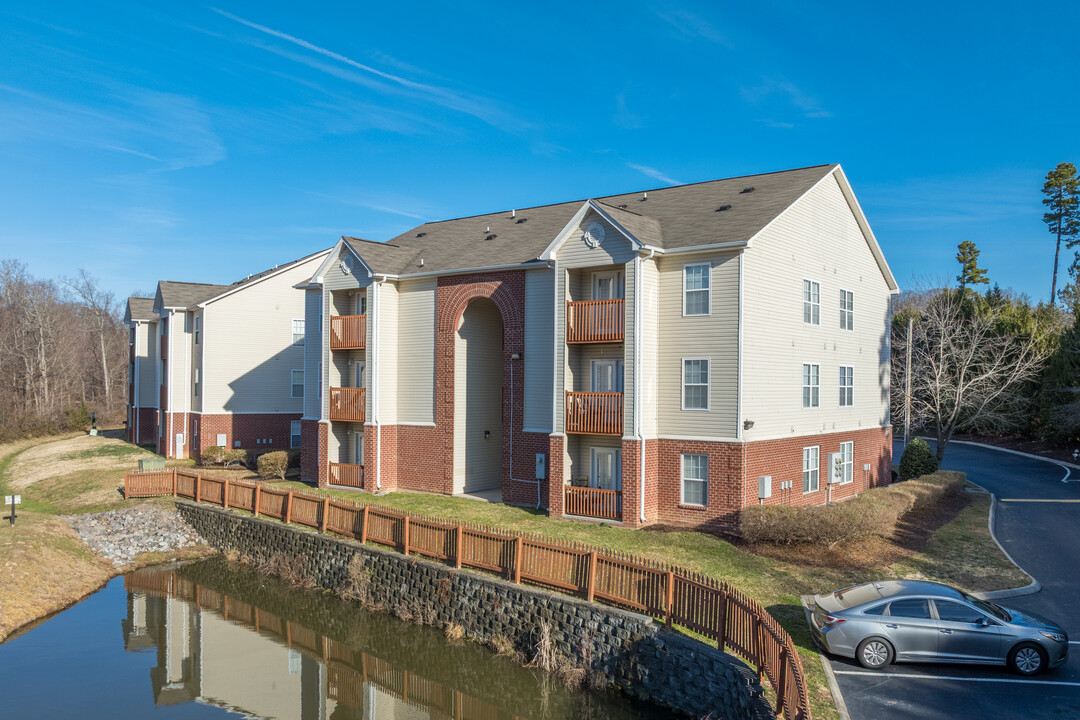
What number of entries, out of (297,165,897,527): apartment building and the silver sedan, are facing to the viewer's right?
1

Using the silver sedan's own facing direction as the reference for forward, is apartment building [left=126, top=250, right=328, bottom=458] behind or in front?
behind

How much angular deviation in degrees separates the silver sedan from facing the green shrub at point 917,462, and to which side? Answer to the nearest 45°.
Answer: approximately 90° to its left

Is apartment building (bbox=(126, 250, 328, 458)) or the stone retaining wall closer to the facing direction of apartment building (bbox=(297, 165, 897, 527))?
the stone retaining wall

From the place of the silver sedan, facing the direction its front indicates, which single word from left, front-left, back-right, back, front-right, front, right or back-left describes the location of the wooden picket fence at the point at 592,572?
back

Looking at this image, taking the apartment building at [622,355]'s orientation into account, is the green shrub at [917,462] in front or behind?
behind

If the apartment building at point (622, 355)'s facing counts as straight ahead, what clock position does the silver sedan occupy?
The silver sedan is roughly at 10 o'clock from the apartment building.

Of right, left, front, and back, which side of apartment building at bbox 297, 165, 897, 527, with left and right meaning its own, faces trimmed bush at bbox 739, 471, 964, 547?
left

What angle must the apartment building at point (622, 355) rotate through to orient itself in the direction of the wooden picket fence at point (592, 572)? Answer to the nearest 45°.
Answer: approximately 45° to its left

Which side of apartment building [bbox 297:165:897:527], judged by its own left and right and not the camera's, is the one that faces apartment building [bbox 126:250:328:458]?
right

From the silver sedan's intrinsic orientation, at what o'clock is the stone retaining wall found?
The stone retaining wall is roughly at 6 o'clock from the silver sedan.

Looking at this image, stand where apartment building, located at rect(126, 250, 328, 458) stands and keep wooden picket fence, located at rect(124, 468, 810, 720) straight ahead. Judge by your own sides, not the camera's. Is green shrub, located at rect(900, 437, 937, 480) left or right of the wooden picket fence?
left

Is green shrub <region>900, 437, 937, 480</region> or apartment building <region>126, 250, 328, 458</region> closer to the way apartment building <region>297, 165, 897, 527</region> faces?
the apartment building

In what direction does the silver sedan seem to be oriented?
to the viewer's right
